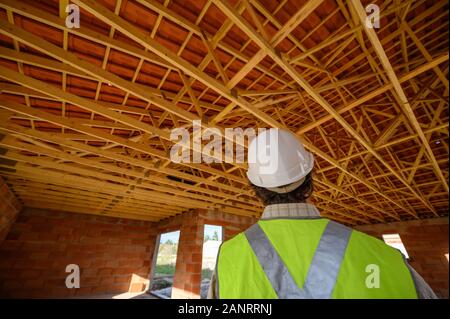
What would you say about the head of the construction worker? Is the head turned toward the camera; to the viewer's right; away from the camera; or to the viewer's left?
away from the camera

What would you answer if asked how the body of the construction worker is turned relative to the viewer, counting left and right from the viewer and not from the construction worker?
facing away from the viewer
